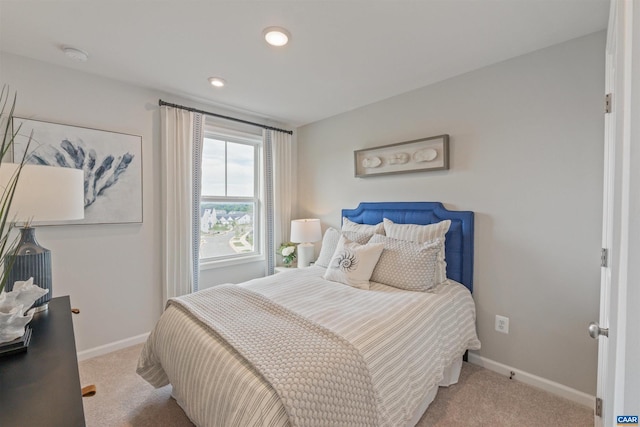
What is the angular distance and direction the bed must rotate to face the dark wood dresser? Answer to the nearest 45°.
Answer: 0° — it already faces it

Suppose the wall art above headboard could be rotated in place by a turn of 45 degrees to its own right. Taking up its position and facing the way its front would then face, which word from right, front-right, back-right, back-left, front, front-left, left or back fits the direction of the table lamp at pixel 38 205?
front-left

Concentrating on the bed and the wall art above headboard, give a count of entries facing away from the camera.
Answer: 0

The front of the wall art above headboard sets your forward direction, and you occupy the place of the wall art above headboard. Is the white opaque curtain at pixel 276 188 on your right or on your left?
on your right

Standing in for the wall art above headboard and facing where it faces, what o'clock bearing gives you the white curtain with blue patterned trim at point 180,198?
The white curtain with blue patterned trim is roughly at 1 o'clock from the wall art above headboard.

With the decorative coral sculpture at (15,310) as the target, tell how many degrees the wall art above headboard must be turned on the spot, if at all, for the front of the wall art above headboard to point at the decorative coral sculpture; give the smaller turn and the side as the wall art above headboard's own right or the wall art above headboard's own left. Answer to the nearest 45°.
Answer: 0° — it already faces it

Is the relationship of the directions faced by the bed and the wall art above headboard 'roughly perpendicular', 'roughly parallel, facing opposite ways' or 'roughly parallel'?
roughly parallel

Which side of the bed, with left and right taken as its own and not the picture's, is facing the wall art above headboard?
back

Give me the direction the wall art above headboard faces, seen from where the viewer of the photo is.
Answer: facing the viewer and to the left of the viewer

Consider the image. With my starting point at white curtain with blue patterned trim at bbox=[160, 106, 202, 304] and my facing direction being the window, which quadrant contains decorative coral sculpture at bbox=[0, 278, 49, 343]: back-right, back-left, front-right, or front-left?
back-right
